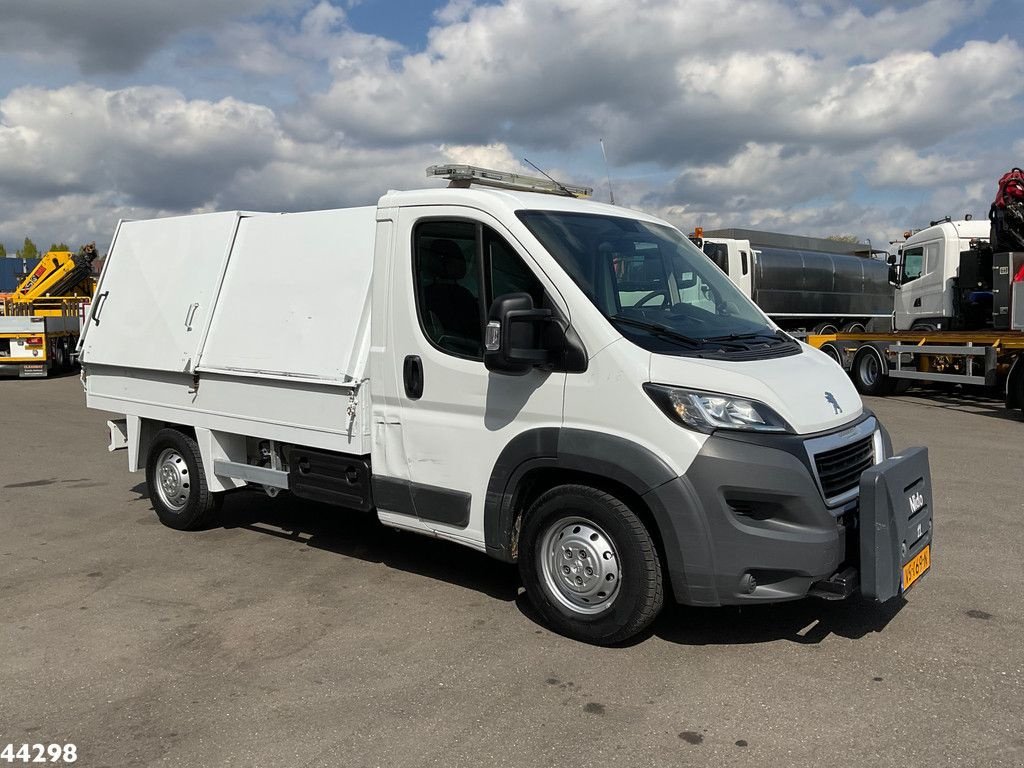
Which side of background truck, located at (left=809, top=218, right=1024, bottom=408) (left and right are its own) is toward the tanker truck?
front

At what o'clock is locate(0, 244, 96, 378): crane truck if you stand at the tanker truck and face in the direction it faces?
The crane truck is roughly at 1 o'clock from the tanker truck.

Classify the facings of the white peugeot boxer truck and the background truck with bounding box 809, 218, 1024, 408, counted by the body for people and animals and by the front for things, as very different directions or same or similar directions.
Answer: very different directions

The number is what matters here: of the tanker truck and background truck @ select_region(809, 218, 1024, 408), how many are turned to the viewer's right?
0

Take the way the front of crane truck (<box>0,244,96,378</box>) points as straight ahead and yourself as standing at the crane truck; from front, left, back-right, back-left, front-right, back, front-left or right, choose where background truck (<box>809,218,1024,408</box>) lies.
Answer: right

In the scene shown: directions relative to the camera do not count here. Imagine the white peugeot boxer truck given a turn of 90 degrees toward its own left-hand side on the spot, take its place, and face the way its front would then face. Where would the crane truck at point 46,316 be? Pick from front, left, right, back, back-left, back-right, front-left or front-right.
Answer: left

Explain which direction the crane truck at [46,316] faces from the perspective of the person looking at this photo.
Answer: facing away from the viewer and to the right of the viewer

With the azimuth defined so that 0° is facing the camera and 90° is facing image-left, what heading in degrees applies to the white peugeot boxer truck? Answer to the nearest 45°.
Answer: approximately 315°
